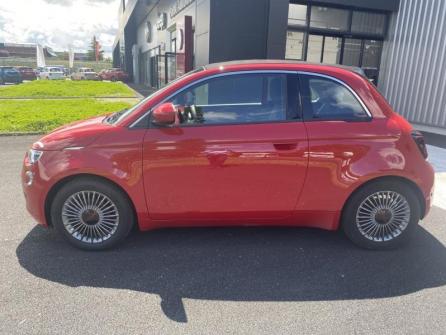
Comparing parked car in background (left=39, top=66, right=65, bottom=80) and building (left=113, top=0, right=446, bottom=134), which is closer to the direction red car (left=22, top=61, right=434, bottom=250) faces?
the parked car in background

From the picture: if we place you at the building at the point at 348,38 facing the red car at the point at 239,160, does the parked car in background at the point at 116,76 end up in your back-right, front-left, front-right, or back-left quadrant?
back-right

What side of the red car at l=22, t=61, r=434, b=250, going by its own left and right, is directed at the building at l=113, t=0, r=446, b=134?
right

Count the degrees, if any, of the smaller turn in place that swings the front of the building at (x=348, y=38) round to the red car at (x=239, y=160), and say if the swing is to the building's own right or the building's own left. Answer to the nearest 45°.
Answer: approximately 45° to the building's own left

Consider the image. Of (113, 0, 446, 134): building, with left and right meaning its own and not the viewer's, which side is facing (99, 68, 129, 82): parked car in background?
right

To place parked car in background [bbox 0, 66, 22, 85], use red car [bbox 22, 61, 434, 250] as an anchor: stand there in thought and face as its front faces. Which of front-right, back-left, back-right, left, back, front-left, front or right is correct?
front-right

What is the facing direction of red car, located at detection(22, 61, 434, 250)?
to the viewer's left

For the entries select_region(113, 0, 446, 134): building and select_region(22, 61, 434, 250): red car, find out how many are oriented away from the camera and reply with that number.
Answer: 0

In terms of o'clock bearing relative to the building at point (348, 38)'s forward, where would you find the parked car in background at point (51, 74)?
The parked car in background is roughly at 3 o'clock from the building.
